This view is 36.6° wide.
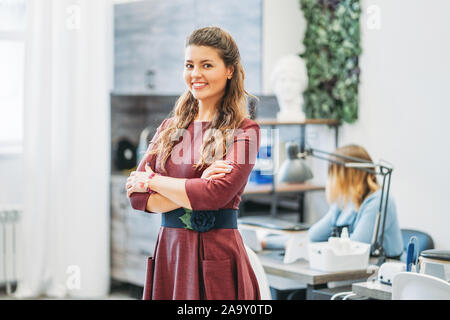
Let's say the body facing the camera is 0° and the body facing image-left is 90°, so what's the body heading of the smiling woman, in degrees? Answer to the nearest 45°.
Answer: approximately 45°

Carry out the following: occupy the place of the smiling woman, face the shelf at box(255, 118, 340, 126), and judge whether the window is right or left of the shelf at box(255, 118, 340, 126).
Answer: left

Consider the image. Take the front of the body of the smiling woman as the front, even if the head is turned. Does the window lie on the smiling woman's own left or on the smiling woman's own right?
on the smiling woman's own right

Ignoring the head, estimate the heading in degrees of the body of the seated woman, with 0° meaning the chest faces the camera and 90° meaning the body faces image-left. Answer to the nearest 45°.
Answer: approximately 45°

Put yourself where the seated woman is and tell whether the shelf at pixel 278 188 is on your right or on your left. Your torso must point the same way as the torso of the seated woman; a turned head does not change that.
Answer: on your right
